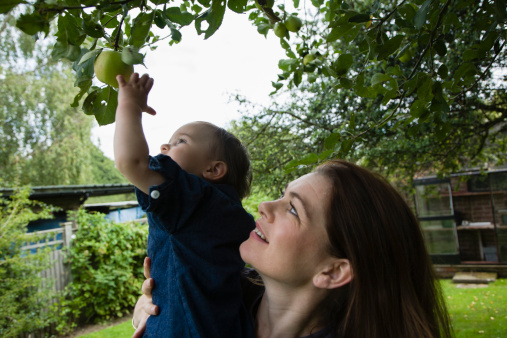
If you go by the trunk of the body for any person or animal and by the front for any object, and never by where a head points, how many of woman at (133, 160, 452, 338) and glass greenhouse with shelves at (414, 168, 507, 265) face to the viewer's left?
1

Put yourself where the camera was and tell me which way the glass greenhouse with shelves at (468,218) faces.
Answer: facing the viewer

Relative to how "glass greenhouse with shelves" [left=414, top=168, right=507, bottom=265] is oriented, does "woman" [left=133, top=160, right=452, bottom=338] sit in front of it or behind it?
in front

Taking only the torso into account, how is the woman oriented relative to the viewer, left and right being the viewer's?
facing to the left of the viewer

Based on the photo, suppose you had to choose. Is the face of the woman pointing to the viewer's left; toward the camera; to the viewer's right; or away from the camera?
to the viewer's left

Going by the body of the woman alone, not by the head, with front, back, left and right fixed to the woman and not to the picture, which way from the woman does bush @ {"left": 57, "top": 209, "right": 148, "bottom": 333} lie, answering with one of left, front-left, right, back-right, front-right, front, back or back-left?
front-right

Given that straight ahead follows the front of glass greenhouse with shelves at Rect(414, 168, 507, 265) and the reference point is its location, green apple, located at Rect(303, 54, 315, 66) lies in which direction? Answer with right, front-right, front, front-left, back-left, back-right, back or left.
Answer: front

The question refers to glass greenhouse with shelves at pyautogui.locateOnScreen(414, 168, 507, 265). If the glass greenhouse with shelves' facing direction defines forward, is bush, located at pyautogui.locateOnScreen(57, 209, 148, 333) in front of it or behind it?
in front
